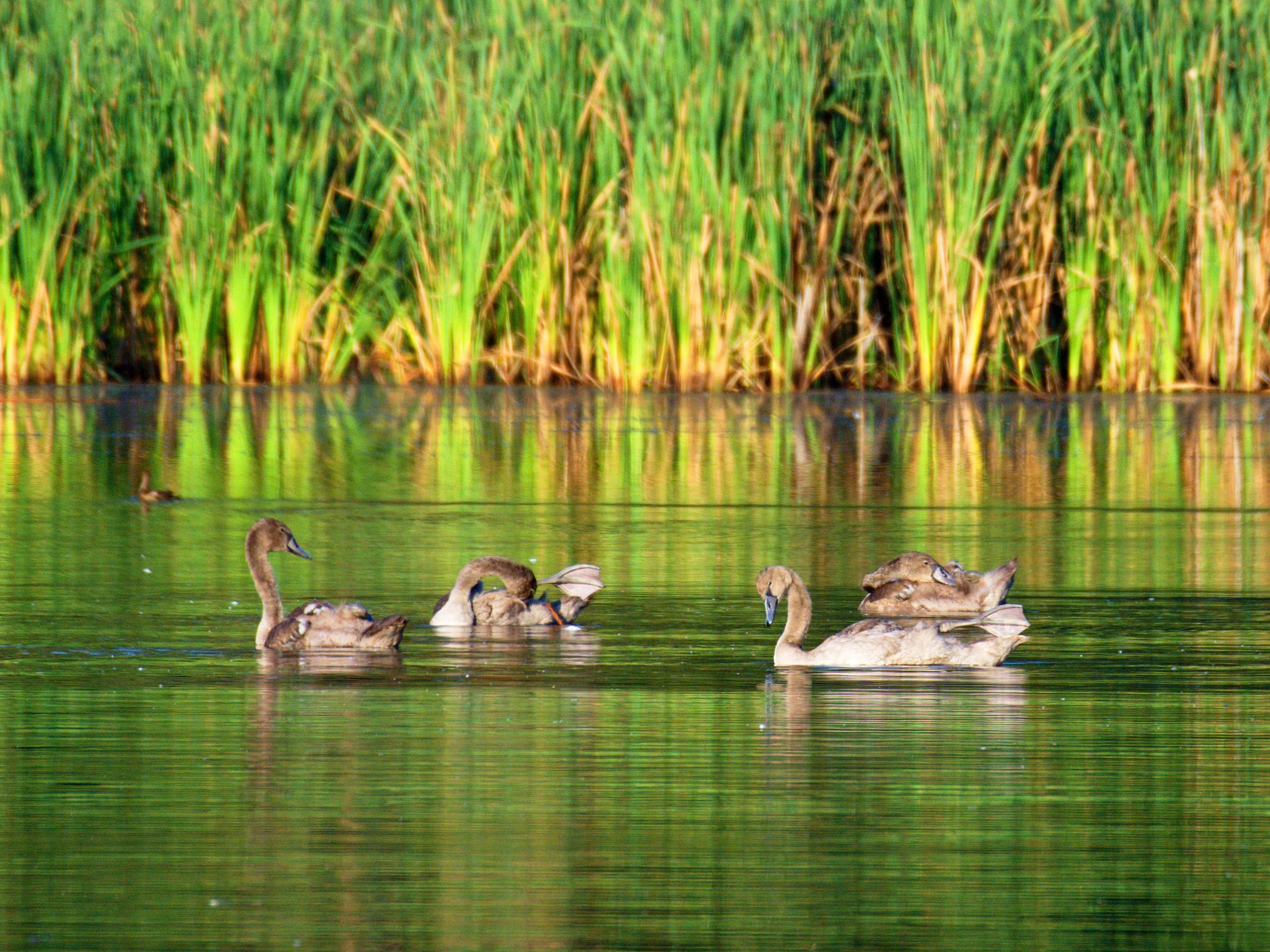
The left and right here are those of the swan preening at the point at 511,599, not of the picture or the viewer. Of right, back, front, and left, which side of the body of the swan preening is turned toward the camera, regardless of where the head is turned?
left

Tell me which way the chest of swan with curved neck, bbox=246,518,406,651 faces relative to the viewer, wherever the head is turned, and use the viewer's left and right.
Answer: facing to the left of the viewer

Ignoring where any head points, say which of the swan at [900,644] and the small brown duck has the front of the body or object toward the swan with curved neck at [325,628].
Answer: the swan

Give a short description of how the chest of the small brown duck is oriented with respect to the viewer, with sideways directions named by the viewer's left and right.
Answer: facing to the left of the viewer

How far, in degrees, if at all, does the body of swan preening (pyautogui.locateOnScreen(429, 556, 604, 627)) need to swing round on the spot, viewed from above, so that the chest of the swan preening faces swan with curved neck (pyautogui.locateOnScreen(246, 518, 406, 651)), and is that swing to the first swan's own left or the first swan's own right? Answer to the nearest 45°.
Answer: approximately 45° to the first swan's own left

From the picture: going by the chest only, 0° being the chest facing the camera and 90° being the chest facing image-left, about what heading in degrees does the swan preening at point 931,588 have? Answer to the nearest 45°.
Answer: approximately 90°

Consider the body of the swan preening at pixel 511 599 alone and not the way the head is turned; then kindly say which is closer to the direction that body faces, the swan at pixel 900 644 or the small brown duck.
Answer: the small brown duck

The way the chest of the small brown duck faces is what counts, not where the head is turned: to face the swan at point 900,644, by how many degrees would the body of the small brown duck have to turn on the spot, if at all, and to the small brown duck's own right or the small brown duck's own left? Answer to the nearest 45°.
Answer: approximately 135° to the small brown duck's own left

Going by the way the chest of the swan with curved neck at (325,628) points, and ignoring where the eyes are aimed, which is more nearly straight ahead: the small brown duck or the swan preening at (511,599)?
the small brown duck

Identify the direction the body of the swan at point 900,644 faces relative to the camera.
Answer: to the viewer's left
